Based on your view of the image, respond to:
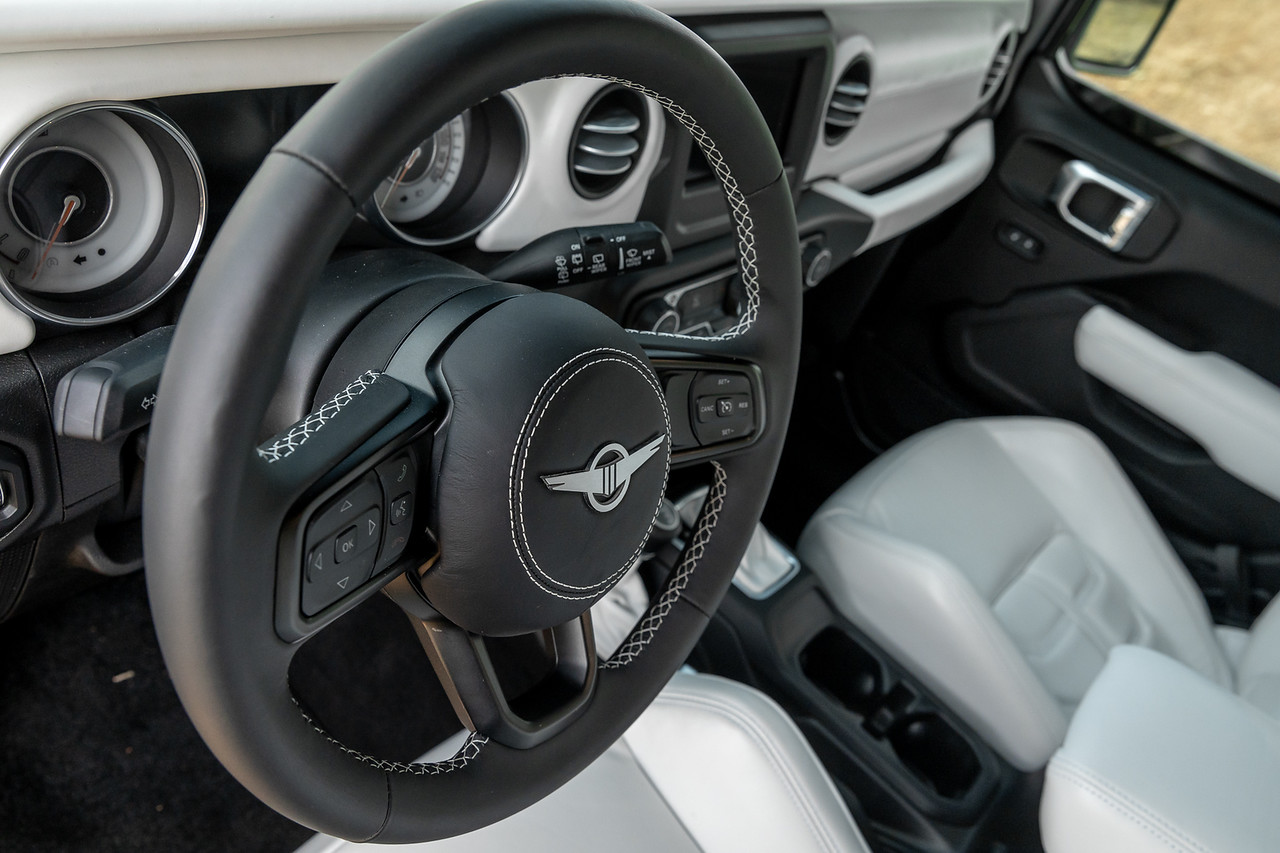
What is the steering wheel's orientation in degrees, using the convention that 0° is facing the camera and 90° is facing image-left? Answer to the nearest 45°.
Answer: approximately 315°

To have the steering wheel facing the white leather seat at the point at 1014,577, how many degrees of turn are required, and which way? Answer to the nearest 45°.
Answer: approximately 90° to its left

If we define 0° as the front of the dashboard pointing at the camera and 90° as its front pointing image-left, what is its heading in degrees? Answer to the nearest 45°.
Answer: approximately 315°
